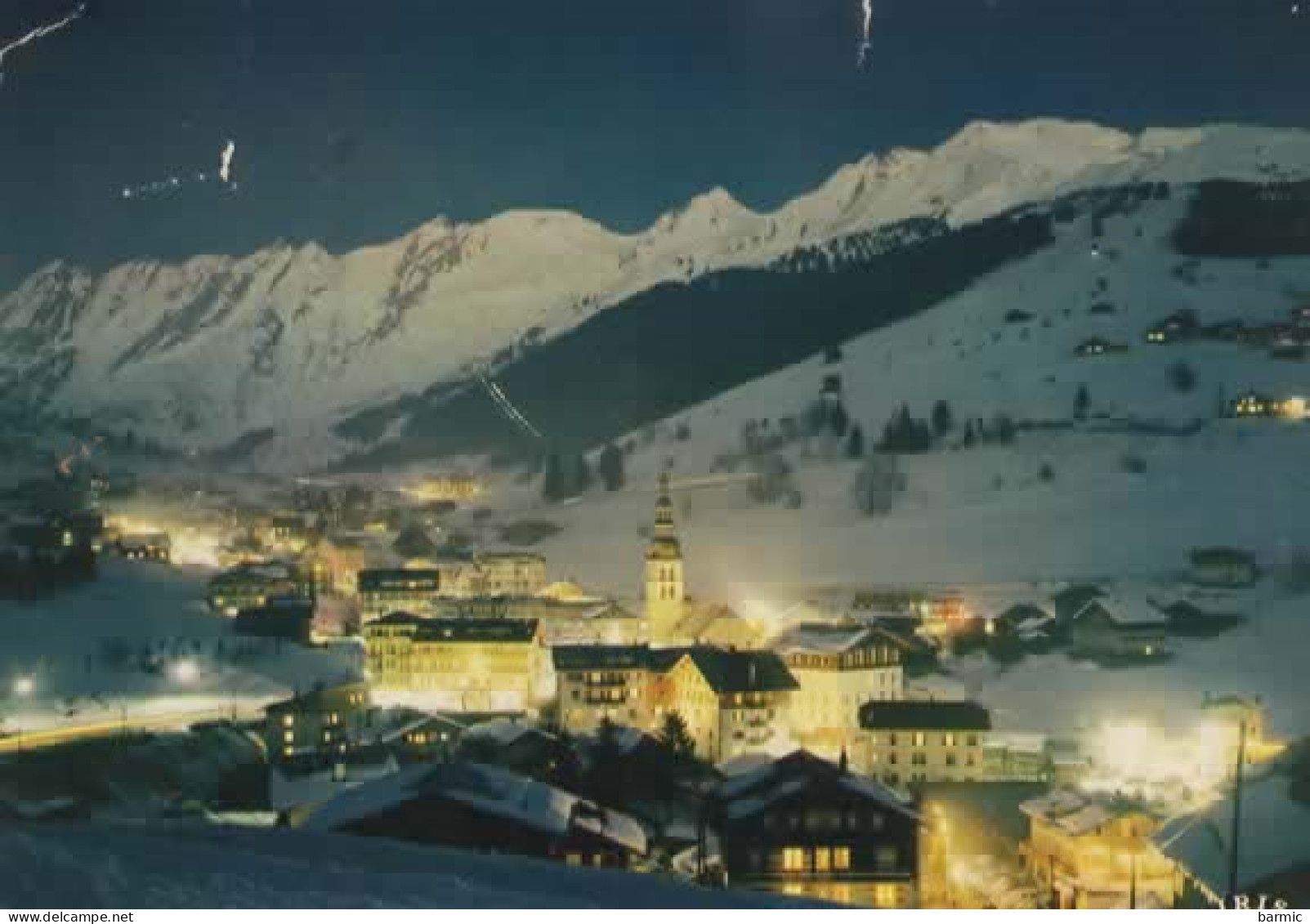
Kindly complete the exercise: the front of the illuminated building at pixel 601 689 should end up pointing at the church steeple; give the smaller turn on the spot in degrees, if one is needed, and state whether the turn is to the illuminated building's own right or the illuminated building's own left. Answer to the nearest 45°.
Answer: approximately 180°

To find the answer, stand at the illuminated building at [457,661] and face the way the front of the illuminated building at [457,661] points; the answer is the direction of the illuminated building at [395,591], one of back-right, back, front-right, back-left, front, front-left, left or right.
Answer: back

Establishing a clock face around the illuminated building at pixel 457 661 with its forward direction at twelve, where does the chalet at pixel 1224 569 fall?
The chalet is roughly at 9 o'clock from the illuminated building.

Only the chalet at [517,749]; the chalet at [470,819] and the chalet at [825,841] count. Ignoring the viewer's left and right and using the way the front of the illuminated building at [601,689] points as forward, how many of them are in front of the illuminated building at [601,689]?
3

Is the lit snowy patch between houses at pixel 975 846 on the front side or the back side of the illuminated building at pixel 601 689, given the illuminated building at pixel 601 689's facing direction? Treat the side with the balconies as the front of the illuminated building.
on the front side

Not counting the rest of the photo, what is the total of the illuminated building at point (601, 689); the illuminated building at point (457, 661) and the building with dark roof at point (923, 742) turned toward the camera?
3

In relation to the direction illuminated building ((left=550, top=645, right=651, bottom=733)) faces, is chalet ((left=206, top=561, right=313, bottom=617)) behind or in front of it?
behind

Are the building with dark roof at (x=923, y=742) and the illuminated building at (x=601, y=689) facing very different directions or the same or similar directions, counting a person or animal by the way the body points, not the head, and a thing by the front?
same or similar directions

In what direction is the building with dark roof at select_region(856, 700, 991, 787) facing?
toward the camera

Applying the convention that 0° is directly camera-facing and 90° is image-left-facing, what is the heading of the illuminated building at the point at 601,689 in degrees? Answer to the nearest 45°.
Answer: approximately 0°

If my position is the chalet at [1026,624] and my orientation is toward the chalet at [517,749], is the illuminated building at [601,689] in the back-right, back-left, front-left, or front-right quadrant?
front-right

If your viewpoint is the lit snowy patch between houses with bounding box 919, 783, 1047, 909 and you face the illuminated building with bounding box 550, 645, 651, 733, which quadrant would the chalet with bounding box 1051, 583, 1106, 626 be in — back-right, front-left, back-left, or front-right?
front-right

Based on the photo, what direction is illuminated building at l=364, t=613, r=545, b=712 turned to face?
toward the camera

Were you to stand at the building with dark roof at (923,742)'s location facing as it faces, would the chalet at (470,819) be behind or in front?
in front

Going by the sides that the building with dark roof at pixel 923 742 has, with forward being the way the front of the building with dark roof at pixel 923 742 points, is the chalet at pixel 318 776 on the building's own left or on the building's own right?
on the building's own right

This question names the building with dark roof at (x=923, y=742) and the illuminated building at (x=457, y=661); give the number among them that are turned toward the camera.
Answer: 2
